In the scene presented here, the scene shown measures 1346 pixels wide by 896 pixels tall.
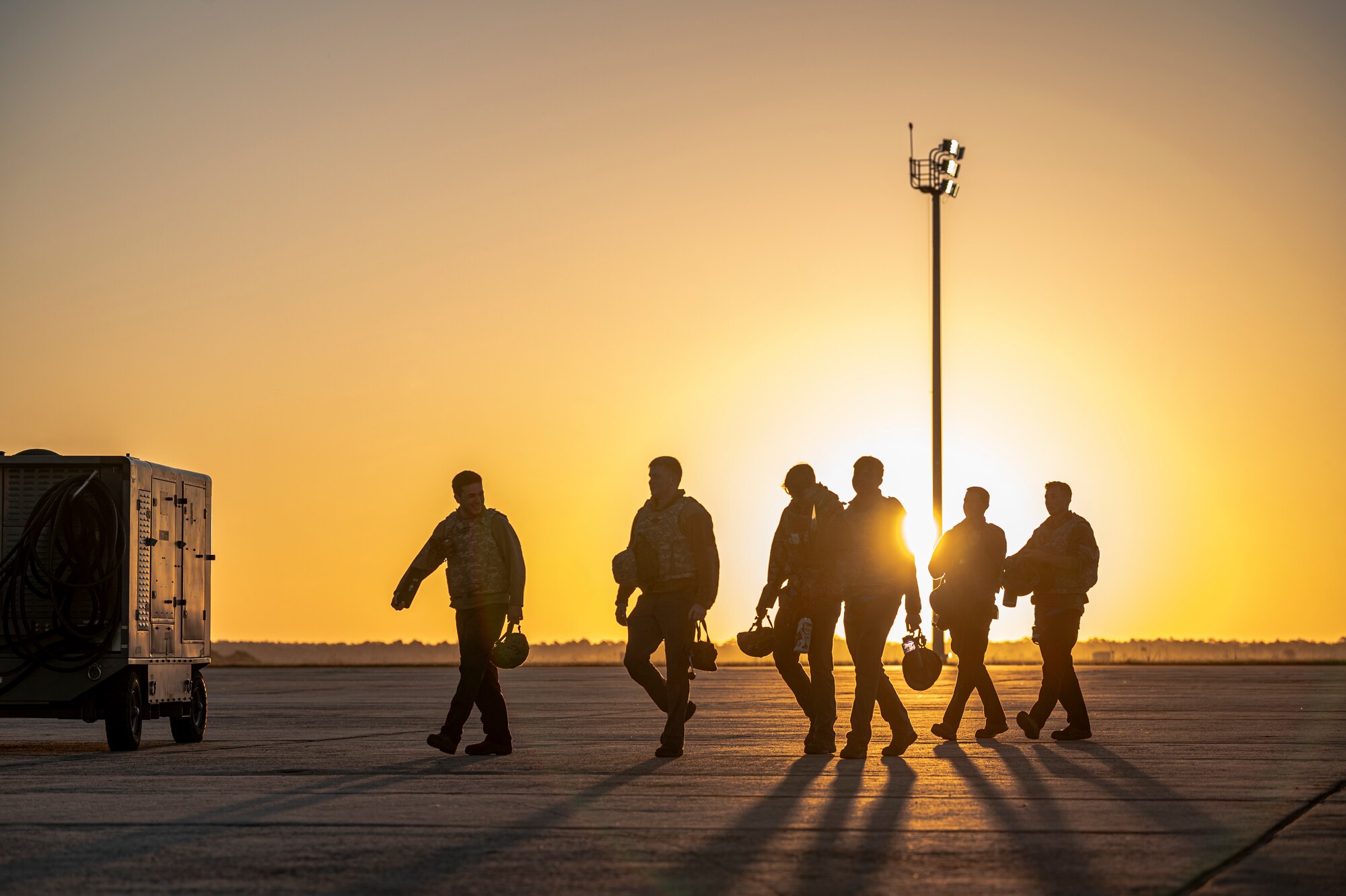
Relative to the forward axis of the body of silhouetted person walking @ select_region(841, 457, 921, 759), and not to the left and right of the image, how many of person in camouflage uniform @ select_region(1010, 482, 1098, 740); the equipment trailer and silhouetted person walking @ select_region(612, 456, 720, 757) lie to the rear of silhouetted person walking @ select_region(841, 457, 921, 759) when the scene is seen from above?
1

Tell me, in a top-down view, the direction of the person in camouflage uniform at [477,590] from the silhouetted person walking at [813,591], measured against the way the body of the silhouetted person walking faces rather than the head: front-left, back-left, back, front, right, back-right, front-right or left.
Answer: front-right

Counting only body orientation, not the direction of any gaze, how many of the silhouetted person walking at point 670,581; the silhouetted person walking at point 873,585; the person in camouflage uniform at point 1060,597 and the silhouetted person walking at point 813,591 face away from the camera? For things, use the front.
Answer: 0

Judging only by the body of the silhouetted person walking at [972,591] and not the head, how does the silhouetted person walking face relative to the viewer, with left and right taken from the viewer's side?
facing the viewer and to the left of the viewer

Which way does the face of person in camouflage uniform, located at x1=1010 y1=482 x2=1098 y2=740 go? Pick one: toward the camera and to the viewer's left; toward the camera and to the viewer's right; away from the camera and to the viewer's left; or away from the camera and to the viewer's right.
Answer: toward the camera and to the viewer's left

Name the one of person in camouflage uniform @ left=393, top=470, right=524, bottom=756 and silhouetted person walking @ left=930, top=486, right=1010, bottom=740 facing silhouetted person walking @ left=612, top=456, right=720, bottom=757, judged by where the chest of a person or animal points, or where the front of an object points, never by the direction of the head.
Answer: silhouetted person walking @ left=930, top=486, right=1010, bottom=740

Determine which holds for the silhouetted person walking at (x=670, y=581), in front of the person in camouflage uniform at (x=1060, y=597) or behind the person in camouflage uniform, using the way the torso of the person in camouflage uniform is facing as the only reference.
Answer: in front

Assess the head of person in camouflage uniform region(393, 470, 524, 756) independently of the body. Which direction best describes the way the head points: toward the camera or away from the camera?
toward the camera

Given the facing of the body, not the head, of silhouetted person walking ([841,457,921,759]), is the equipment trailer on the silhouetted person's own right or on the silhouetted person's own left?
on the silhouetted person's own right

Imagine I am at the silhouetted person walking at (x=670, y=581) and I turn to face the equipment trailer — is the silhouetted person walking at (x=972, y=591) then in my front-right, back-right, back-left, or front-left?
back-right

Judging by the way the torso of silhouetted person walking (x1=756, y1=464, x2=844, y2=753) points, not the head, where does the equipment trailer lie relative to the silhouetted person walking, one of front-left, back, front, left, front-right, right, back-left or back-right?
front-right

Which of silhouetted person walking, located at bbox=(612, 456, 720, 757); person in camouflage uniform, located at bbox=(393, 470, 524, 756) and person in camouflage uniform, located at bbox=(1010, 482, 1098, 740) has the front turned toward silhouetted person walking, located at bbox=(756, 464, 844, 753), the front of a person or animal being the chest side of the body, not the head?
person in camouflage uniform, located at bbox=(1010, 482, 1098, 740)
